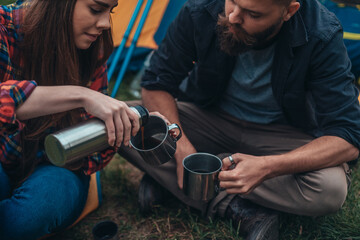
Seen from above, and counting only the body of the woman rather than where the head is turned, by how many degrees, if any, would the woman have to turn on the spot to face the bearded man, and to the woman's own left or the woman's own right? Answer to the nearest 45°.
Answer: approximately 45° to the woman's own left

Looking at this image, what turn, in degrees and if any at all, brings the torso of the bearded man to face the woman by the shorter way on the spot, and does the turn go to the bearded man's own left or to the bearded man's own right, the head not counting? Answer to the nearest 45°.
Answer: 0° — they already face them

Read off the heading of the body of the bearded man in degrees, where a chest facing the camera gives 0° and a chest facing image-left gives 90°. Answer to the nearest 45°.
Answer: approximately 45°

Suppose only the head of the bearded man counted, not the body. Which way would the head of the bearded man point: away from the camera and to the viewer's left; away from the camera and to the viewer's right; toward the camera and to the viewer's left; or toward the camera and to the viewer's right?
toward the camera and to the viewer's left

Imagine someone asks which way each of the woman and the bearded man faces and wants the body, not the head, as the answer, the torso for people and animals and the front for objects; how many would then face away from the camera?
0

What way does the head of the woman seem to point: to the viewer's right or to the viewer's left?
to the viewer's right

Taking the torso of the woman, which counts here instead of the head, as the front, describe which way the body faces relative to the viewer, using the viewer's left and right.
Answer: facing the viewer and to the right of the viewer

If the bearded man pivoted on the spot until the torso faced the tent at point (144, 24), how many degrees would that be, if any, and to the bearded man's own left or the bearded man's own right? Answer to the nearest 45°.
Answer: approximately 90° to the bearded man's own right
